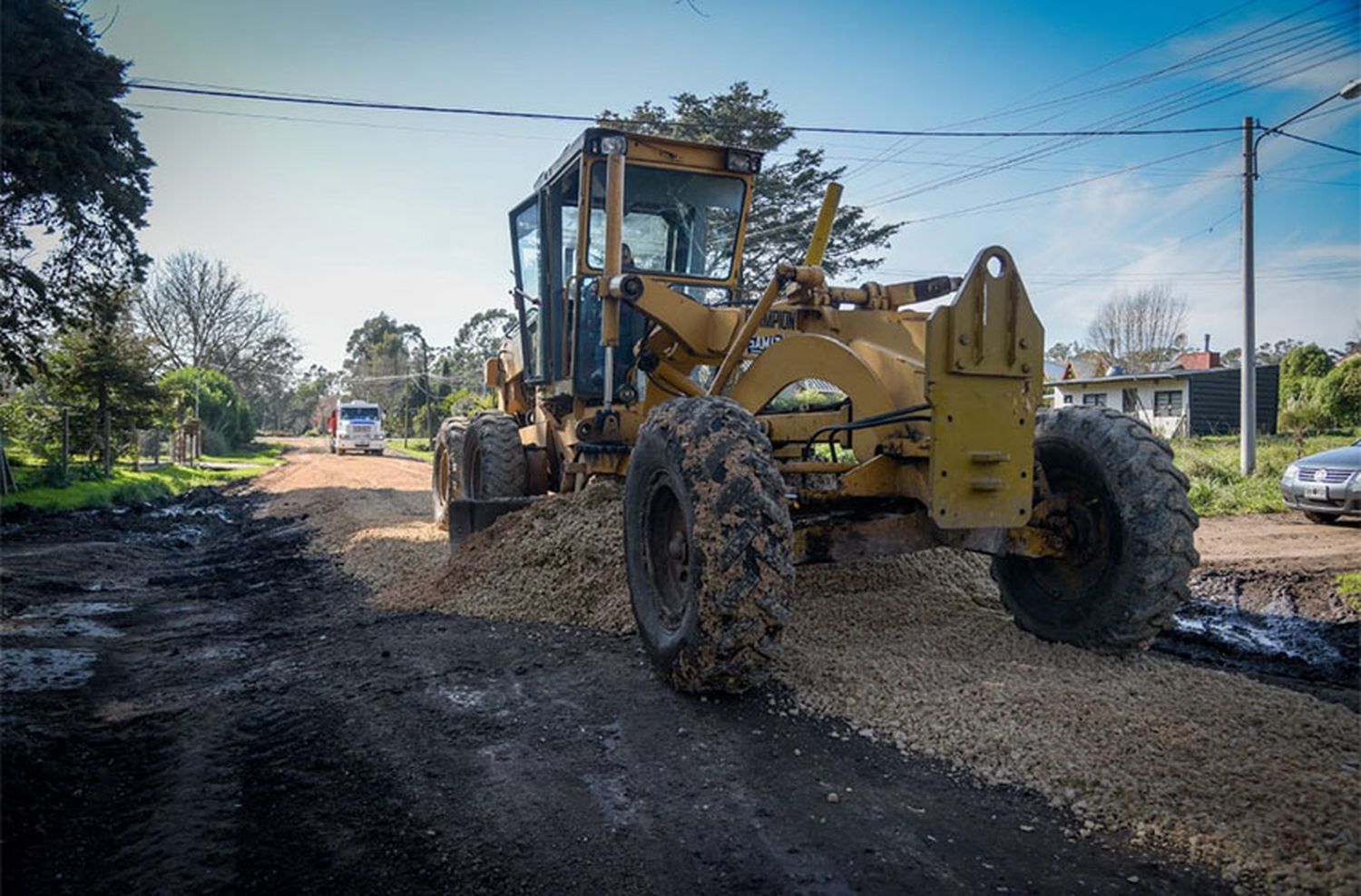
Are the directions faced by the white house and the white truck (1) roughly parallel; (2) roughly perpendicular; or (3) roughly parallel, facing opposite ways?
roughly perpendicular

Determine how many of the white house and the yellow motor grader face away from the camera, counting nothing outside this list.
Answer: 0

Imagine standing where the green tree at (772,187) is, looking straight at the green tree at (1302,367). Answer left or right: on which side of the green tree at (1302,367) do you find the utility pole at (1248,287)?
right

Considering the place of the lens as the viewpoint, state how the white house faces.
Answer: facing the viewer and to the left of the viewer

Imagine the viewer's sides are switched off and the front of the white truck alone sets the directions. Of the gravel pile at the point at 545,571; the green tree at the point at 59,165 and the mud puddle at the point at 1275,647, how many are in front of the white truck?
3

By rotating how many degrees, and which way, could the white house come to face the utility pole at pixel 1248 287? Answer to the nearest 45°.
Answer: approximately 45° to its left

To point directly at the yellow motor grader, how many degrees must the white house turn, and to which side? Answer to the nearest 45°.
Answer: approximately 45° to its left

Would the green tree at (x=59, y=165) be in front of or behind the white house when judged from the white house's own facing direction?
in front

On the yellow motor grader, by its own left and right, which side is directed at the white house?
left

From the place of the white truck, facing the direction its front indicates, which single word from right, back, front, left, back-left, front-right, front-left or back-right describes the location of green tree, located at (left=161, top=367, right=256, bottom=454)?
right

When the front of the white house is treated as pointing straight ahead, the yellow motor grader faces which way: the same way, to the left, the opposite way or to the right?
to the left

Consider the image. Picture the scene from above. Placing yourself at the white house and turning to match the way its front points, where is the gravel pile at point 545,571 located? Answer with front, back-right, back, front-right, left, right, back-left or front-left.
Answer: front-left

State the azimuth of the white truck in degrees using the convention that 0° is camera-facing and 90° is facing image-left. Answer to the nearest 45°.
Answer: approximately 0°
